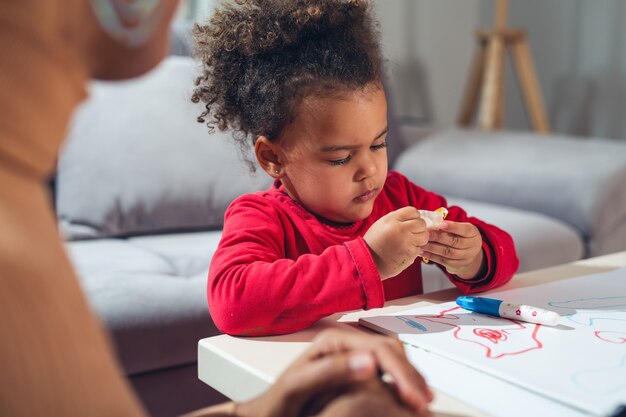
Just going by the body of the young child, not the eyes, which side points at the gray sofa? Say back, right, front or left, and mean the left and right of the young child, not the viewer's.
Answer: back

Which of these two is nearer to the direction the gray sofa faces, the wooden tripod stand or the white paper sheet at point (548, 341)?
the white paper sheet

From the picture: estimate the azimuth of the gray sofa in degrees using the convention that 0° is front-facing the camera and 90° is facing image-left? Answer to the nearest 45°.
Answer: approximately 315°

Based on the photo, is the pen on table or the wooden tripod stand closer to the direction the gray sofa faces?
the pen on table

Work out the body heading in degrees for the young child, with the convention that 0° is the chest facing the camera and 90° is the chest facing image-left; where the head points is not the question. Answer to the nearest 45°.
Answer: approximately 315°

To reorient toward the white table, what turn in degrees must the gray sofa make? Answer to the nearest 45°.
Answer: approximately 45° to its right

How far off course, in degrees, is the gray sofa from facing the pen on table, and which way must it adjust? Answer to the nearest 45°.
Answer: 0° — it already faces it
